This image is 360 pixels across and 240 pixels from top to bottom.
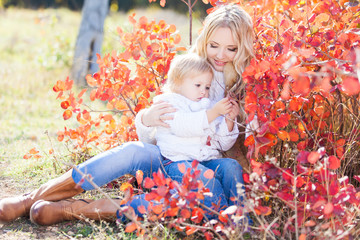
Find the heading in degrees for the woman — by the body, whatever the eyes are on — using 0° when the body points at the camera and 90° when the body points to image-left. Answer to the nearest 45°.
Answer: approximately 45°

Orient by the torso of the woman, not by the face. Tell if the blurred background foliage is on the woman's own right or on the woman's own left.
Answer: on the woman's own right

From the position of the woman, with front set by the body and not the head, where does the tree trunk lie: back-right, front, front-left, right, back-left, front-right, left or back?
back-right
